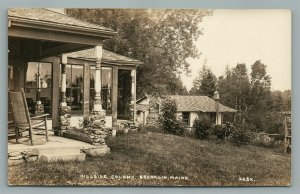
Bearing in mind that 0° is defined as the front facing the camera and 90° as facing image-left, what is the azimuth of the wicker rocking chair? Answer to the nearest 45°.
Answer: approximately 225°

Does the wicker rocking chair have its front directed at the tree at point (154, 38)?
no

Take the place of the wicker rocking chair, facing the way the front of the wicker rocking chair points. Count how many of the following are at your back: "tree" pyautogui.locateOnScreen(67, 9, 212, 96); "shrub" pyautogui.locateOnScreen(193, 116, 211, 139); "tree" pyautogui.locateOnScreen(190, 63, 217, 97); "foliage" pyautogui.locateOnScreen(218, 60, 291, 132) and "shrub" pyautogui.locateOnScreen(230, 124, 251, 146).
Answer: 0

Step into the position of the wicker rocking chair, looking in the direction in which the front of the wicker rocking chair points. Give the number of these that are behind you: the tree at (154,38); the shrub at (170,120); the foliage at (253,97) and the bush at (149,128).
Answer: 0

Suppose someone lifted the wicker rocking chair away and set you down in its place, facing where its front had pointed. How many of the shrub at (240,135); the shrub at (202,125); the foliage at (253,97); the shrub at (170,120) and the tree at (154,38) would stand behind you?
0
